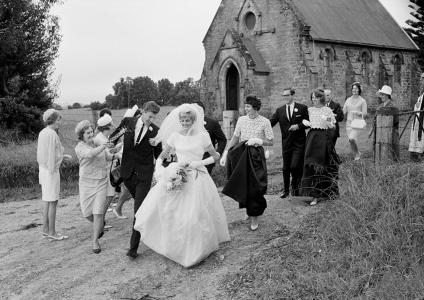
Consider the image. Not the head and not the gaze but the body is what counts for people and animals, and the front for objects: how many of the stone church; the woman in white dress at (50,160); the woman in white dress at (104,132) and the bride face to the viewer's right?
2

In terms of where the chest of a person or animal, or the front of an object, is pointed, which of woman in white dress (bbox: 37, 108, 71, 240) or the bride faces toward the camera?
the bride

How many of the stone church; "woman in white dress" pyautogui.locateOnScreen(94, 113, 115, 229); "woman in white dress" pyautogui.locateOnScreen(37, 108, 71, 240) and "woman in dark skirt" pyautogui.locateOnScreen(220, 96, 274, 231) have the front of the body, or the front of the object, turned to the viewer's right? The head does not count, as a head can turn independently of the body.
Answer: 2

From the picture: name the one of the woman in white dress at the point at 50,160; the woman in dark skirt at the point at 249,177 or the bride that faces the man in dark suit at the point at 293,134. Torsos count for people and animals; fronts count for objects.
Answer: the woman in white dress

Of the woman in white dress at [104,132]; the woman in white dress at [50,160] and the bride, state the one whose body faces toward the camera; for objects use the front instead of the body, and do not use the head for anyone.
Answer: the bride

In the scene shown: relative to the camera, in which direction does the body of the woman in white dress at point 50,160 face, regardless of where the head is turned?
to the viewer's right

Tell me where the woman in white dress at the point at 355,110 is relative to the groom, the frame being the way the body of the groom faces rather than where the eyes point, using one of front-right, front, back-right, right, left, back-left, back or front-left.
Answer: back-left

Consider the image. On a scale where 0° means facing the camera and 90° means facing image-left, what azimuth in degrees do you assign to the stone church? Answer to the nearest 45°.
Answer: approximately 45°

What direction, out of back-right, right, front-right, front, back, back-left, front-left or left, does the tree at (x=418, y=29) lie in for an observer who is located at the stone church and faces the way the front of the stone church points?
back

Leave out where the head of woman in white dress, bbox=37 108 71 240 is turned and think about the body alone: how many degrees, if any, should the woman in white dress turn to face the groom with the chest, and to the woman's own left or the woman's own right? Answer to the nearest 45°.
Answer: approximately 45° to the woman's own right

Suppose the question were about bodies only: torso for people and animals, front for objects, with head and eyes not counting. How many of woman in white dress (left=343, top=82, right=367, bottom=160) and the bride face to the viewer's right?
0

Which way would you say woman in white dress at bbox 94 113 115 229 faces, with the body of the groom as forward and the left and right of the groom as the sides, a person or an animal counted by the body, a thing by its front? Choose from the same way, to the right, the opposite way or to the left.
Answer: to the left

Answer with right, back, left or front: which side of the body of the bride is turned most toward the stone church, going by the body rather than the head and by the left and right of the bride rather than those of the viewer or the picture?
back

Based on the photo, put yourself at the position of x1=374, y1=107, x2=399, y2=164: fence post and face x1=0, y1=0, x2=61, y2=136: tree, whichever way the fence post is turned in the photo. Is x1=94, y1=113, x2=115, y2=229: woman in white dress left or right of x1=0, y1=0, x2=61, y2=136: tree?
left

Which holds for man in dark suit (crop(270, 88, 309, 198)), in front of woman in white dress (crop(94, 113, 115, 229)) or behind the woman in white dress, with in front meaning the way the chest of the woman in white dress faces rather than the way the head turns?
in front

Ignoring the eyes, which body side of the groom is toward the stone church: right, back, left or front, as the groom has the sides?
back

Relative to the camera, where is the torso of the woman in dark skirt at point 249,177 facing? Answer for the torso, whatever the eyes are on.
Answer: toward the camera

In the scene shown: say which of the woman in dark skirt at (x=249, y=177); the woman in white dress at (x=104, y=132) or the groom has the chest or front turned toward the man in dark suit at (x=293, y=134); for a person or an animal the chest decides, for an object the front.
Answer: the woman in white dress

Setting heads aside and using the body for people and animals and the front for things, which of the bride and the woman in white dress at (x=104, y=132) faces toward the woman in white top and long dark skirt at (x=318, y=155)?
the woman in white dress

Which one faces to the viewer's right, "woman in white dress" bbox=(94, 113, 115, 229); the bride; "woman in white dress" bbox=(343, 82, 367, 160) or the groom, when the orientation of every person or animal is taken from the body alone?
"woman in white dress" bbox=(94, 113, 115, 229)

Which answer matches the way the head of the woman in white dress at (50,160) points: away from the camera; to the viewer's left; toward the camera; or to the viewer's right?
to the viewer's right
